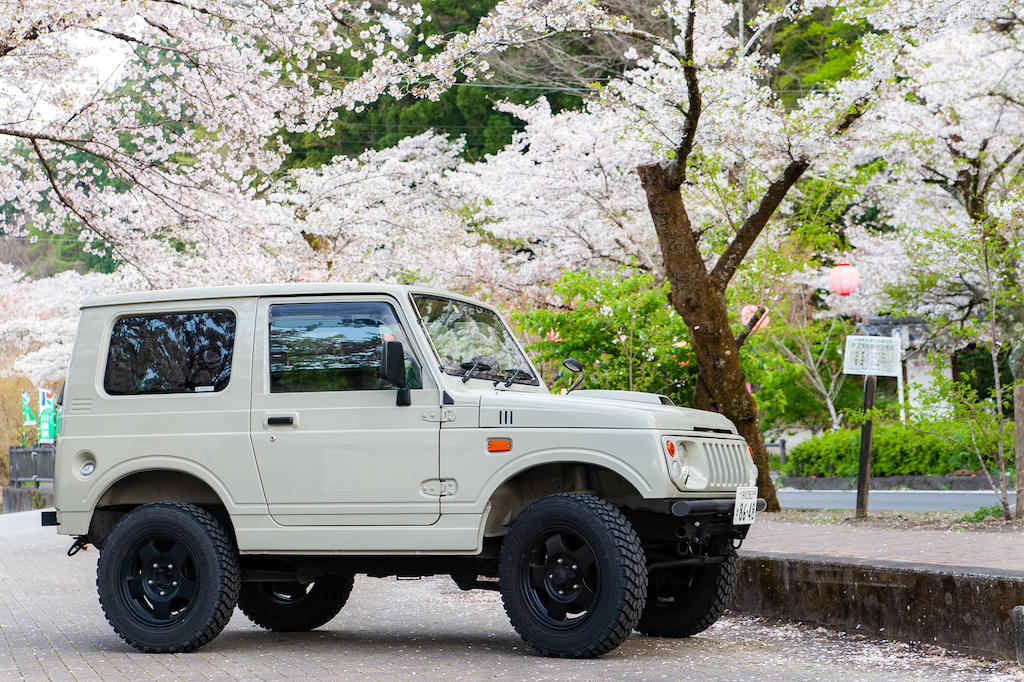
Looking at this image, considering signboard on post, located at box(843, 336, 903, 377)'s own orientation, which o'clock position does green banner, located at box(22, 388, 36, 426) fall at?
The green banner is roughly at 4 o'clock from the signboard on post.

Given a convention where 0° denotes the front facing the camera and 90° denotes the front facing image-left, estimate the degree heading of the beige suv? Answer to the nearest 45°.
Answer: approximately 315°

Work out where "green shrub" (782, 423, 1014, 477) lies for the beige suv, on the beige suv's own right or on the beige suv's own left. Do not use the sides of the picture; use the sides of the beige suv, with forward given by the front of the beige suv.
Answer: on the beige suv's own left

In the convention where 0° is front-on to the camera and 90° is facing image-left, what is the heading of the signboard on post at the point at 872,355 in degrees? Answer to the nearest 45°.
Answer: approximately 0°

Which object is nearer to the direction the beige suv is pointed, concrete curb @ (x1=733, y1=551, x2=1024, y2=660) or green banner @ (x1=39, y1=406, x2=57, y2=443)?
the concrete curb

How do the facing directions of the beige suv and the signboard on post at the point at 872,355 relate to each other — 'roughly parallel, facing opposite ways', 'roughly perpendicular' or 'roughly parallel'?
roughly perpendicular

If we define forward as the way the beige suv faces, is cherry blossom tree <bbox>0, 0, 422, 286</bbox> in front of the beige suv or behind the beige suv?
behind

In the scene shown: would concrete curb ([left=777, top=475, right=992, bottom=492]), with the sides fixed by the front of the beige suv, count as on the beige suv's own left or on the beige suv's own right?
on the beige suv's own left

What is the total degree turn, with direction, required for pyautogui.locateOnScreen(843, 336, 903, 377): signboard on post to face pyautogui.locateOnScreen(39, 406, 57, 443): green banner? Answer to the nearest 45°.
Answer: approximately 135° to its right

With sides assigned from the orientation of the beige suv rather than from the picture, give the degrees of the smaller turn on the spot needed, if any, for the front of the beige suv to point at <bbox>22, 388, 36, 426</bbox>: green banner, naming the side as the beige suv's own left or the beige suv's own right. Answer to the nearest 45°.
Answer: approximately 135° to the beige suv's own left

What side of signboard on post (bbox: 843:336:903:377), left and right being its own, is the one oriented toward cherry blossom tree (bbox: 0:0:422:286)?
right
